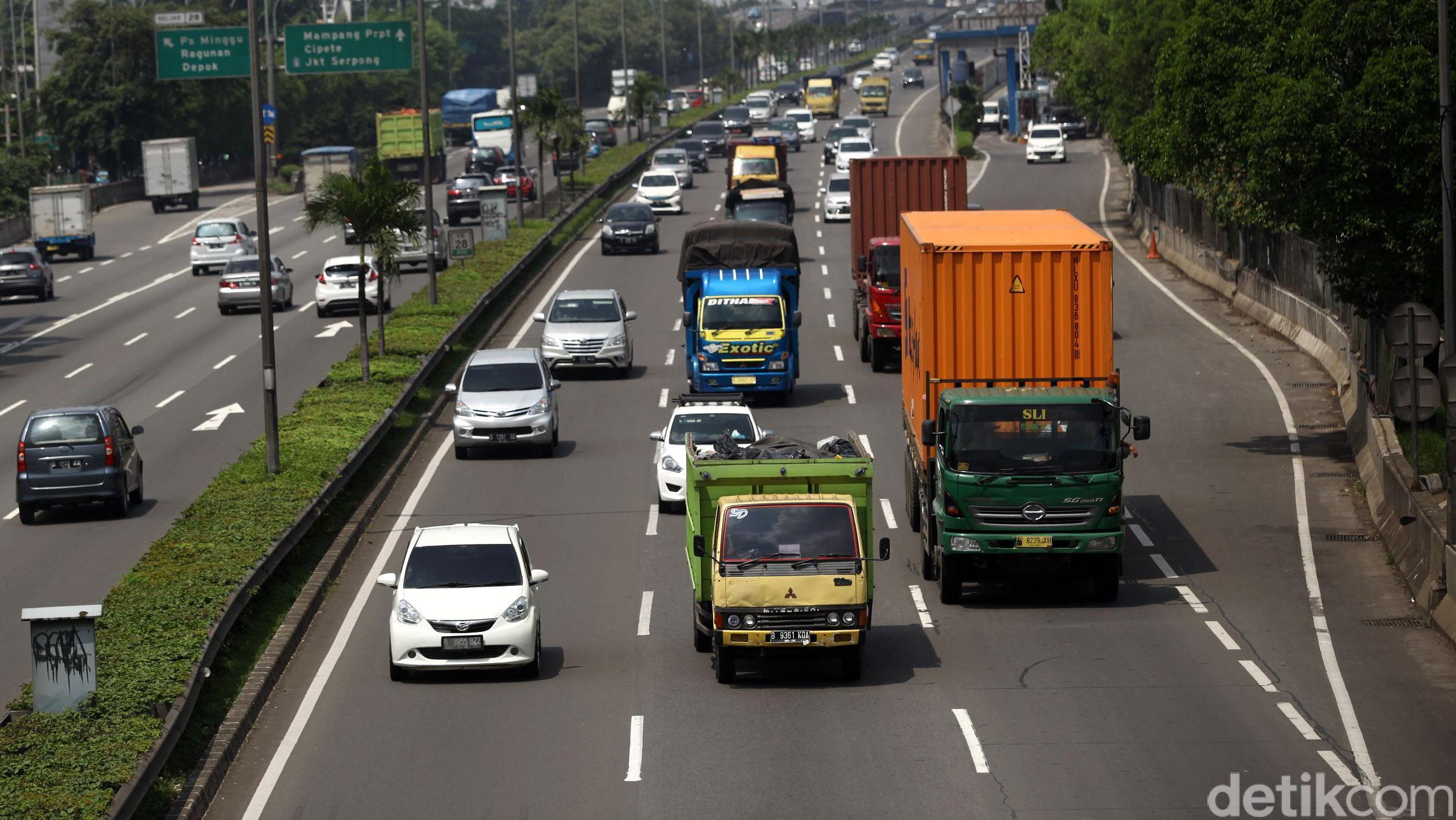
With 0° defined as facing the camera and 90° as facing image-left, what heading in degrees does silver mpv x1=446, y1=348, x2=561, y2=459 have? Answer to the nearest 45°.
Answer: approximately 0°

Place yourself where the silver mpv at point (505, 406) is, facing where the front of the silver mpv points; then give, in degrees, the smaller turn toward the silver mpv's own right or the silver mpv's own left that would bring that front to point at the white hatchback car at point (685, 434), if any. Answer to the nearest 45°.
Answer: approximately 45° to the silver mpv's own left

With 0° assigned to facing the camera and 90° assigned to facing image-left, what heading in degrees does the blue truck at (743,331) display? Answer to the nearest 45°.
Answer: approximately 0°

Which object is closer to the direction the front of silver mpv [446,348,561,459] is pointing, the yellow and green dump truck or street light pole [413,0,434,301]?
the yellow and green dump truck

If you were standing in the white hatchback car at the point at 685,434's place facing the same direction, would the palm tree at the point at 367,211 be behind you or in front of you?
behind

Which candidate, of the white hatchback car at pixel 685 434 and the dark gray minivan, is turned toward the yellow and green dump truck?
the white hatchback car

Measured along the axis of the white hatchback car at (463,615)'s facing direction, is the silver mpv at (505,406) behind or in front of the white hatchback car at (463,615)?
behind

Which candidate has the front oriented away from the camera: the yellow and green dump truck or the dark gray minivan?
the dark gray minivan

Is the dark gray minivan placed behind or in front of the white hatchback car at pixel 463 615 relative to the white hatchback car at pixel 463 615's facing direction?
behind

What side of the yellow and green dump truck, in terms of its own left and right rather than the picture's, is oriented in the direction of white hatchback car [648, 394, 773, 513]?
back

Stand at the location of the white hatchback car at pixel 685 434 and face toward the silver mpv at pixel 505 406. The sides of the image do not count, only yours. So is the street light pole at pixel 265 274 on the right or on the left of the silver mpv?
left

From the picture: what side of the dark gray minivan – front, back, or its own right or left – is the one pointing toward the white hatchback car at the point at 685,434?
right

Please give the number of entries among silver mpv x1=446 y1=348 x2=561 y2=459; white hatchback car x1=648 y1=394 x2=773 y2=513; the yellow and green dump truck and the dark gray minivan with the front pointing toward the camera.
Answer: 3

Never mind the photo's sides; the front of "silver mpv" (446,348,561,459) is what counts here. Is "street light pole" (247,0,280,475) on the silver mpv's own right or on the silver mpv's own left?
on the silver mpv's own right
